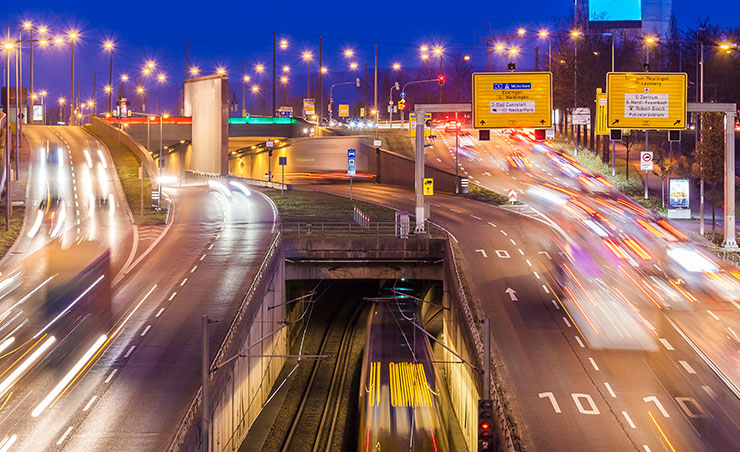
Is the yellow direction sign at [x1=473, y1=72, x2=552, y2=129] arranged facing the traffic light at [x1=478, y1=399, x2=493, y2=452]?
yes

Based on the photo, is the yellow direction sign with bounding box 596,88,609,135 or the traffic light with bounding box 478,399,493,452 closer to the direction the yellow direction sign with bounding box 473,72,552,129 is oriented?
the traffic light

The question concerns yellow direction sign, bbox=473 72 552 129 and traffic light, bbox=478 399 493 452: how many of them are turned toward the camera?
2

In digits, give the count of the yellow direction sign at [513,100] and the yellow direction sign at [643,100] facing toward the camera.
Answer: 2

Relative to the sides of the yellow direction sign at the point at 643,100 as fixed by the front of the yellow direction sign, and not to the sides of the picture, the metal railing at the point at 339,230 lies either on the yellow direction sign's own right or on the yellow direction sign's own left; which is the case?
on the yellow direction sign's own right

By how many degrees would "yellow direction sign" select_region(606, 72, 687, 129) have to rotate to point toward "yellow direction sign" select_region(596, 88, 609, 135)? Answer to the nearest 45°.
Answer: approximately 135° to its right

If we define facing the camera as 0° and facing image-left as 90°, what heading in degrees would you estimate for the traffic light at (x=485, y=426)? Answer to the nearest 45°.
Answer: approximately 0°
